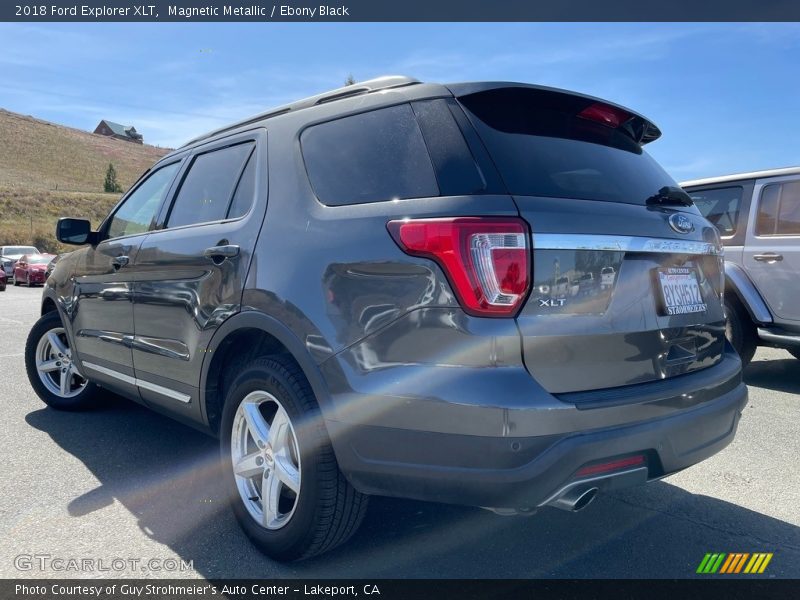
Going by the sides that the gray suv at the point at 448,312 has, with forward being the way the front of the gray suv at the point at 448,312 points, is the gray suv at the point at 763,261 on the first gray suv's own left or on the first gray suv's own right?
on the first gray suv's own right

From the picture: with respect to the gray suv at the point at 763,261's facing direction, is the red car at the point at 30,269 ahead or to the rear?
to the rear

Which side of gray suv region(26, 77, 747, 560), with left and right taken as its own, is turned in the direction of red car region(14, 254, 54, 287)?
front

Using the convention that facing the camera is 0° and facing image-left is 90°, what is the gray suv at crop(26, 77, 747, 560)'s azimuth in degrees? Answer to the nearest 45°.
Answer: approximately 135°

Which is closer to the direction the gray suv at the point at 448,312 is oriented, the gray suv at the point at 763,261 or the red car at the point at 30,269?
the red car
